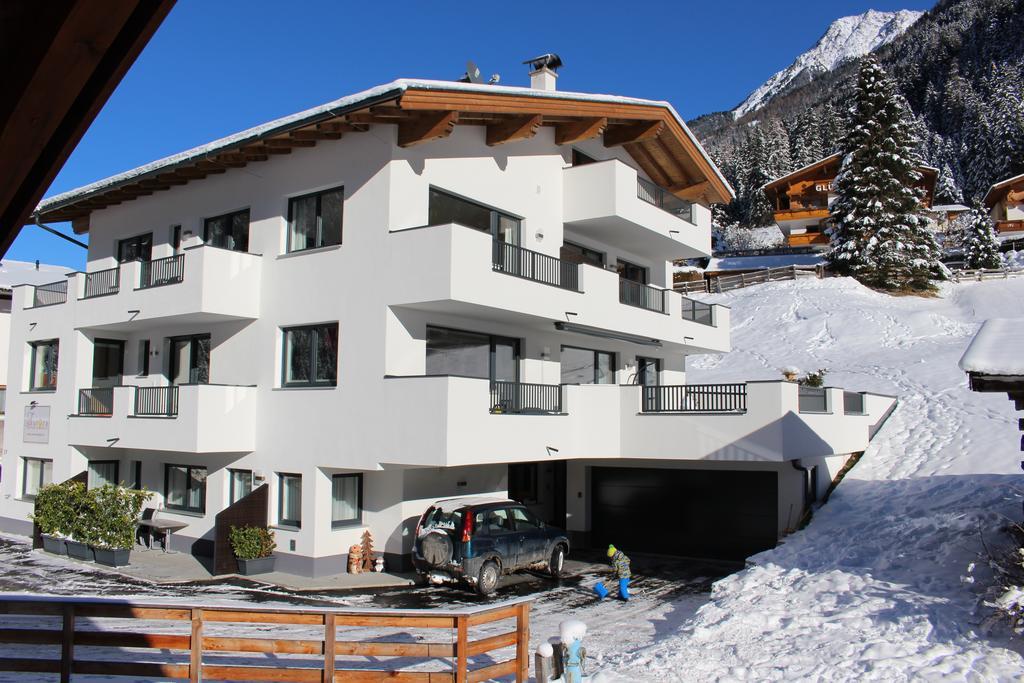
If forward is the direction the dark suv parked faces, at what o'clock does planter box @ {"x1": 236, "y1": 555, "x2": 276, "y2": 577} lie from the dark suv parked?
The planter box is roughly at 8 o'clock from the dark suv parked.

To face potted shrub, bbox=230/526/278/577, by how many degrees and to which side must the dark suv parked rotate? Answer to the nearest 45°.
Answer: approximately 135° to its left

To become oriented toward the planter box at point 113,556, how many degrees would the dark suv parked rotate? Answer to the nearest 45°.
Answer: approximately 135° to its left

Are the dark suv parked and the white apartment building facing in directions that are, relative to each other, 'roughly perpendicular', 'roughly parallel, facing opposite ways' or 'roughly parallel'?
roughly perpendicular

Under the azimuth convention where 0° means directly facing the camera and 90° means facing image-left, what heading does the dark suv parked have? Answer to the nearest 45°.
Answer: approximately 225°

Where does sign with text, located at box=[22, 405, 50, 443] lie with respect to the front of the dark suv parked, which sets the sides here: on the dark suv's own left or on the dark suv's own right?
on the dark suv's own left

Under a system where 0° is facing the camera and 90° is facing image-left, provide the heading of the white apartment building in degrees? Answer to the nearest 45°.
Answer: approximately 315°
